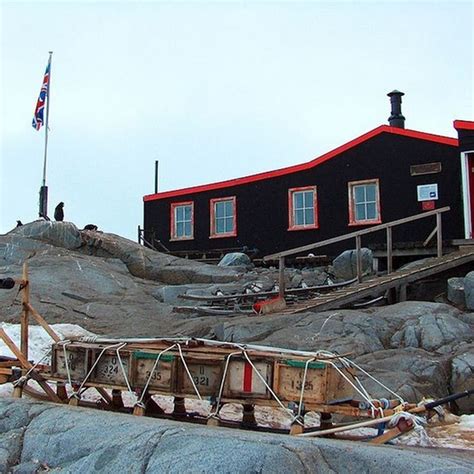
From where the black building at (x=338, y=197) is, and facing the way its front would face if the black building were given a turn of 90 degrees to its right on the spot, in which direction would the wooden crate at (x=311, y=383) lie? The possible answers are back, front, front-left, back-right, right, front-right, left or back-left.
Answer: left

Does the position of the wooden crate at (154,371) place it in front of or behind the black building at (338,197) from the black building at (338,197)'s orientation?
in front

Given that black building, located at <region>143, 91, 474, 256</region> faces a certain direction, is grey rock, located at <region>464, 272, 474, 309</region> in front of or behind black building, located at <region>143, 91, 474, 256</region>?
in front

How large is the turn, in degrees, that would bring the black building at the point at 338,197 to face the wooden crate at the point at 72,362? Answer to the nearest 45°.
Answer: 0° — it already faces it

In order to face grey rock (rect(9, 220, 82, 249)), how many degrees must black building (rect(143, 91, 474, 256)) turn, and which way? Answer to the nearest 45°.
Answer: approximately 90° to its right

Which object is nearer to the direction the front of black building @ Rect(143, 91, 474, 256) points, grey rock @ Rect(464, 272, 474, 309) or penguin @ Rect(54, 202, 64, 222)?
the grey rock

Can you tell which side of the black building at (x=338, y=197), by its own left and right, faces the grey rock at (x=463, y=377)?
front

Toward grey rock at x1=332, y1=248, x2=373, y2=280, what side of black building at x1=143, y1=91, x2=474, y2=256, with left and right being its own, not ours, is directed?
front
